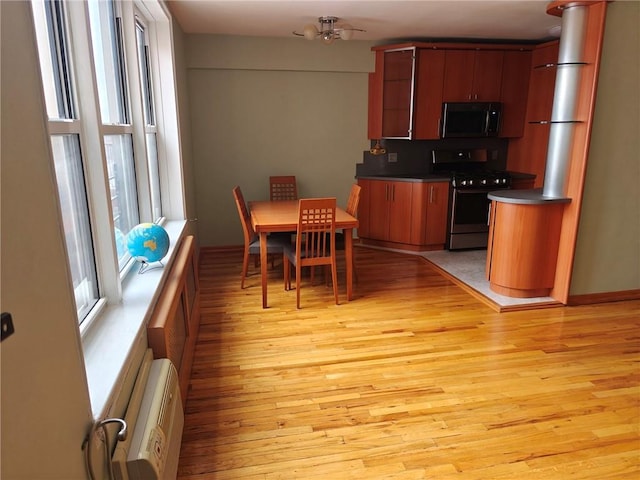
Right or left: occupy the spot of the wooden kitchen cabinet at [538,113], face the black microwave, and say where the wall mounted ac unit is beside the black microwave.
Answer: left

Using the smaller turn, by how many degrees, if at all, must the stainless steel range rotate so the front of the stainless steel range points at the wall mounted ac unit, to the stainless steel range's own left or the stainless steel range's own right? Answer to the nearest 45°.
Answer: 0° — it already faces it

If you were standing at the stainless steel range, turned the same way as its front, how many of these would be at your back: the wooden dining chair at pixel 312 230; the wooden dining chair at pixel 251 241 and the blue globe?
0

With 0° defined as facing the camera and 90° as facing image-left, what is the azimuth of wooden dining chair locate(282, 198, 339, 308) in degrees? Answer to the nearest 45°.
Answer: approximately 180°

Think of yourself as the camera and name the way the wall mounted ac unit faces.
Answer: facing to the right of the viewer

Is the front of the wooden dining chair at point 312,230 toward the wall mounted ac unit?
no

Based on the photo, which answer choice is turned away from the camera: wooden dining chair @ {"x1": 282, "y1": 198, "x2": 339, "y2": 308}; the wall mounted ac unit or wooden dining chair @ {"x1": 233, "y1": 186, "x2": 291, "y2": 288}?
wooden dining chair @ {"x1": 282, "y1": 198, "x2": 339, "y2": 308}

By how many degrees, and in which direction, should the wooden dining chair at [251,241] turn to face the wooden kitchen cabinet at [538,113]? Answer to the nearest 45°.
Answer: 0° — it already faces it

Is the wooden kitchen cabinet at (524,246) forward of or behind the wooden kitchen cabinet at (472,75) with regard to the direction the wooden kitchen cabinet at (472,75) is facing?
forward

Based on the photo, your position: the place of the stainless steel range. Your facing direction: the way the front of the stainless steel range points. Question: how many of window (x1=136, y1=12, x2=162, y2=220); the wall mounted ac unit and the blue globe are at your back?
0

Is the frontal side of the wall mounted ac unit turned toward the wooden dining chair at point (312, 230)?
no

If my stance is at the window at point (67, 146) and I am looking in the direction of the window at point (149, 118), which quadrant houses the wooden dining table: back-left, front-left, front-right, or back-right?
front-right

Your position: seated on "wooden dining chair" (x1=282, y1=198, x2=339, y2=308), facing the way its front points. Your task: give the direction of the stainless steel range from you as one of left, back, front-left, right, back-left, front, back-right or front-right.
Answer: front-right

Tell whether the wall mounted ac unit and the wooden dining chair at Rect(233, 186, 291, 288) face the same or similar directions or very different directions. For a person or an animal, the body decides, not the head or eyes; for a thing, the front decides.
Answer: same or similar directions

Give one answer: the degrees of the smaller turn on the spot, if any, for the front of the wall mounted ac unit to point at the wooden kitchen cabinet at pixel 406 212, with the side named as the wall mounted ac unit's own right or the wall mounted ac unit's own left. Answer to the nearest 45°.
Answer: approximately 45° to the wall mounted ac unit's own left

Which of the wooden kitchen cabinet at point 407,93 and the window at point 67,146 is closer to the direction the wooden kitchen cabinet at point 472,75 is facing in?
the window

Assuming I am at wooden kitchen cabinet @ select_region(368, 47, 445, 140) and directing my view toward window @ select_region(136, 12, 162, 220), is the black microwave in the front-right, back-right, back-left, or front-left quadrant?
back-left

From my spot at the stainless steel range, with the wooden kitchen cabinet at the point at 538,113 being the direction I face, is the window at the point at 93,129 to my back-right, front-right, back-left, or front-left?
back-right

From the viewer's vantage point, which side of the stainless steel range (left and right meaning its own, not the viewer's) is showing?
front

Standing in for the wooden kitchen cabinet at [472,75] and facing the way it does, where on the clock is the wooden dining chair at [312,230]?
The wooden dining chair is roughly at 1 o'clock from the wooden kitchen cabinet.

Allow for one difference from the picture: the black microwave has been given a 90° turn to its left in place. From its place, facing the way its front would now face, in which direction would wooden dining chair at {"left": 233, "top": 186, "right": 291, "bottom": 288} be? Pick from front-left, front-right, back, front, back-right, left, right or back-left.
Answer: back-right

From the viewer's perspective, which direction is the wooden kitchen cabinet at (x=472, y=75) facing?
toward the camera
